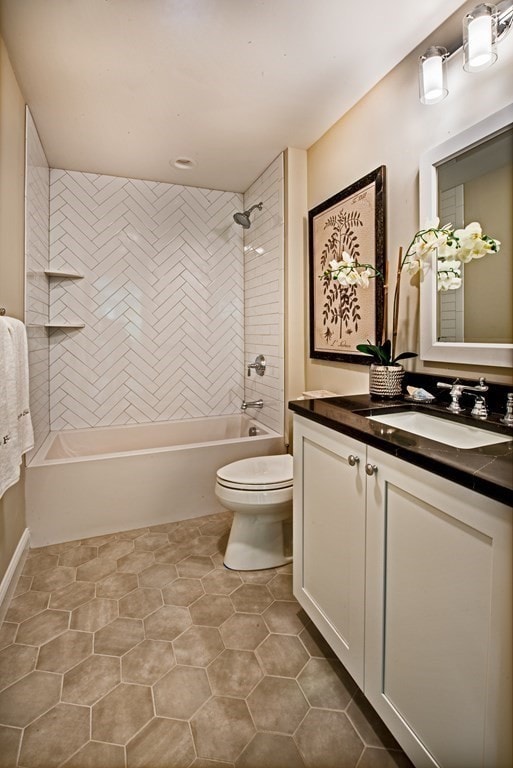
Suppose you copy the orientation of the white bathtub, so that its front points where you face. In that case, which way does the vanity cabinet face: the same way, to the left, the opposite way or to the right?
to the right

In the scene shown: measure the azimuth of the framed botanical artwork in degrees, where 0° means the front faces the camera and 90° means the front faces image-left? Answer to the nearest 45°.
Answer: approximately 45°

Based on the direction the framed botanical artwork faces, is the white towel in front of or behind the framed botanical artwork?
in front
